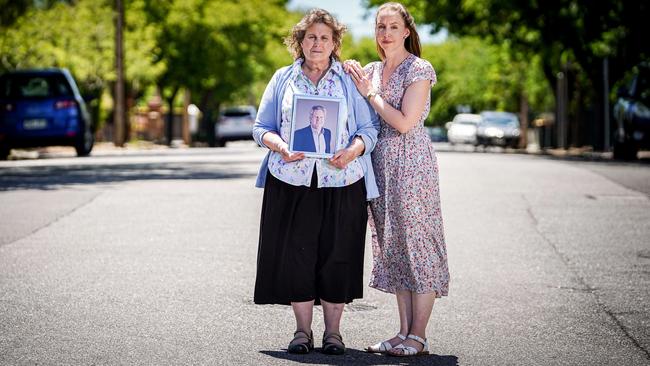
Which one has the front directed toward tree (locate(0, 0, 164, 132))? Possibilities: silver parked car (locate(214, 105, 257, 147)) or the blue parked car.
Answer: the blue parked car

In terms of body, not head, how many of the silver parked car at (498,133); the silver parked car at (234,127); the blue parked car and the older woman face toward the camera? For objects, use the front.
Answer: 2

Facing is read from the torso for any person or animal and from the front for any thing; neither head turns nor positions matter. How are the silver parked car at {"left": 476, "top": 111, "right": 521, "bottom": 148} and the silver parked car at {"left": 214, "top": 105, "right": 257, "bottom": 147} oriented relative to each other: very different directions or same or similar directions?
very different directions

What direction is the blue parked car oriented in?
away from the camera

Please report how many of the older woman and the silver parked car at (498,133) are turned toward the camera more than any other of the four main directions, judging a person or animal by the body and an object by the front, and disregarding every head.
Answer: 2

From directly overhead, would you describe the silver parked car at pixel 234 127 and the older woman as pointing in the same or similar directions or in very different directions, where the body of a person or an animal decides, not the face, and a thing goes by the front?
very different directions

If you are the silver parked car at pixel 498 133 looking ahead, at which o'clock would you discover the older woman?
The older woman is roughly at 12 o'clock from the silver parked car.

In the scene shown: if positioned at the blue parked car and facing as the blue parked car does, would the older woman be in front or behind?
behind

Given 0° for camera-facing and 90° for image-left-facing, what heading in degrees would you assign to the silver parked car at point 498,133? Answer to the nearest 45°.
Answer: approximately 0°

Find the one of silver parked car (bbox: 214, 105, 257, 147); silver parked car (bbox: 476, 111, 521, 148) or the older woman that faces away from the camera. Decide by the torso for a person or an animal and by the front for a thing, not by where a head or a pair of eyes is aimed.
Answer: silver parked car (bbox: 214, 105, 257, 147)

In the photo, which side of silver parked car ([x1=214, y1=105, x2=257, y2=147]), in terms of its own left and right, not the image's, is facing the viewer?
back
